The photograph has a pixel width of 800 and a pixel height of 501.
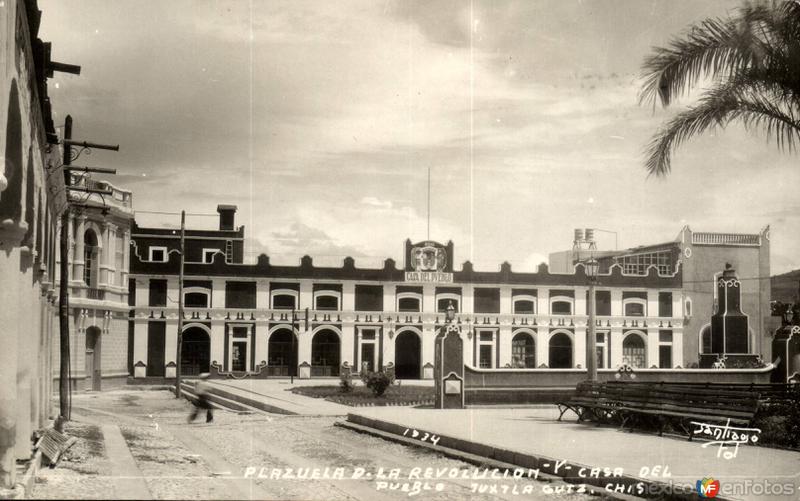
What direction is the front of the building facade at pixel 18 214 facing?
to the viewer's right

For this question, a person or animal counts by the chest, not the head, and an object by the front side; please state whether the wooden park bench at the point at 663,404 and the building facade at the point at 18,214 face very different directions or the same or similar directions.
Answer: very different directions

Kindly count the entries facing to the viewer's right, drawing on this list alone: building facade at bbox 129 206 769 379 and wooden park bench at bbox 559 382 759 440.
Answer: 0

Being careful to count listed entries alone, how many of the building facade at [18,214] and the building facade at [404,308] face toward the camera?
1

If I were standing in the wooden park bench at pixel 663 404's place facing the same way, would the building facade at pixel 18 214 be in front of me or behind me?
in front

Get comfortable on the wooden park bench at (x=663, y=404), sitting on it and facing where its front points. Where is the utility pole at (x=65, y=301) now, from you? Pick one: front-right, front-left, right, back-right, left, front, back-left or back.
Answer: front-right

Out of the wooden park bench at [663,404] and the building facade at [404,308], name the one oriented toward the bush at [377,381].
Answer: the building facade

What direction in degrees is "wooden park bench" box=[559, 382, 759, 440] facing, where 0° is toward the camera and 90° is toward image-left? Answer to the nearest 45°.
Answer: approximately 45°

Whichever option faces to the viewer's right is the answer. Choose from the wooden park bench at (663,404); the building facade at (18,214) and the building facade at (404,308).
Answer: the building facade at (18,214)
